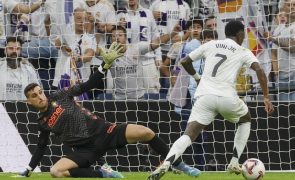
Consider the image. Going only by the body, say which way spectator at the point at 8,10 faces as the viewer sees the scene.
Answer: toward the camera

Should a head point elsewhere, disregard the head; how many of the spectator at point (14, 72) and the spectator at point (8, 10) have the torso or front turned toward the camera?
2

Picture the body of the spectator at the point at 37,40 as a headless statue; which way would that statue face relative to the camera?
toward the camera

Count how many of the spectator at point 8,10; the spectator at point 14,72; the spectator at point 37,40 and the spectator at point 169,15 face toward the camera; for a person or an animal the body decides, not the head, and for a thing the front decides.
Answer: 4

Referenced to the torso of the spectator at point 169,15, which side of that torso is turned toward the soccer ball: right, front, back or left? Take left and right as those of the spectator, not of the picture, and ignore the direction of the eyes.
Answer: front

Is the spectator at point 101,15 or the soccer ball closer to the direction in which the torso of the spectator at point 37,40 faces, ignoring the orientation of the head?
the soccer ball

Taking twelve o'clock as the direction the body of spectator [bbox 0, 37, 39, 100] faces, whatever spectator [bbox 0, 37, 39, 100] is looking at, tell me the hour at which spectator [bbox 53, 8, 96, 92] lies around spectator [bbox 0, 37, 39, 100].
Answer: spectator [bbox 53, 8, 96, 92] is roughly at 9 o'clock from spectator [bbox 0, 37, 39, 100].

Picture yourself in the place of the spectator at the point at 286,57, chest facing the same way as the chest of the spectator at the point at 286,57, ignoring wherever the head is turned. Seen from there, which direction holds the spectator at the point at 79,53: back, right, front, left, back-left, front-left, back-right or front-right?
front-right

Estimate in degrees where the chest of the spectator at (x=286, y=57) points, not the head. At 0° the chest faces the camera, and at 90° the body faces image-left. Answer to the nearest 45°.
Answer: approximately 45°

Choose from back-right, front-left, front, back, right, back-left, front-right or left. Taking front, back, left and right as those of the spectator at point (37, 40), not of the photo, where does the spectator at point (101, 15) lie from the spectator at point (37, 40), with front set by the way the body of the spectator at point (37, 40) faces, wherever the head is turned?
left

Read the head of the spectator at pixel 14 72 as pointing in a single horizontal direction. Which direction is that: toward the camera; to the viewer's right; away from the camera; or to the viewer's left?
toward the camera

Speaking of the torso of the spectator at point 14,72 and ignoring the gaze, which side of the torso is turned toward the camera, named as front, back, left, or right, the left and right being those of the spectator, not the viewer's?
front
